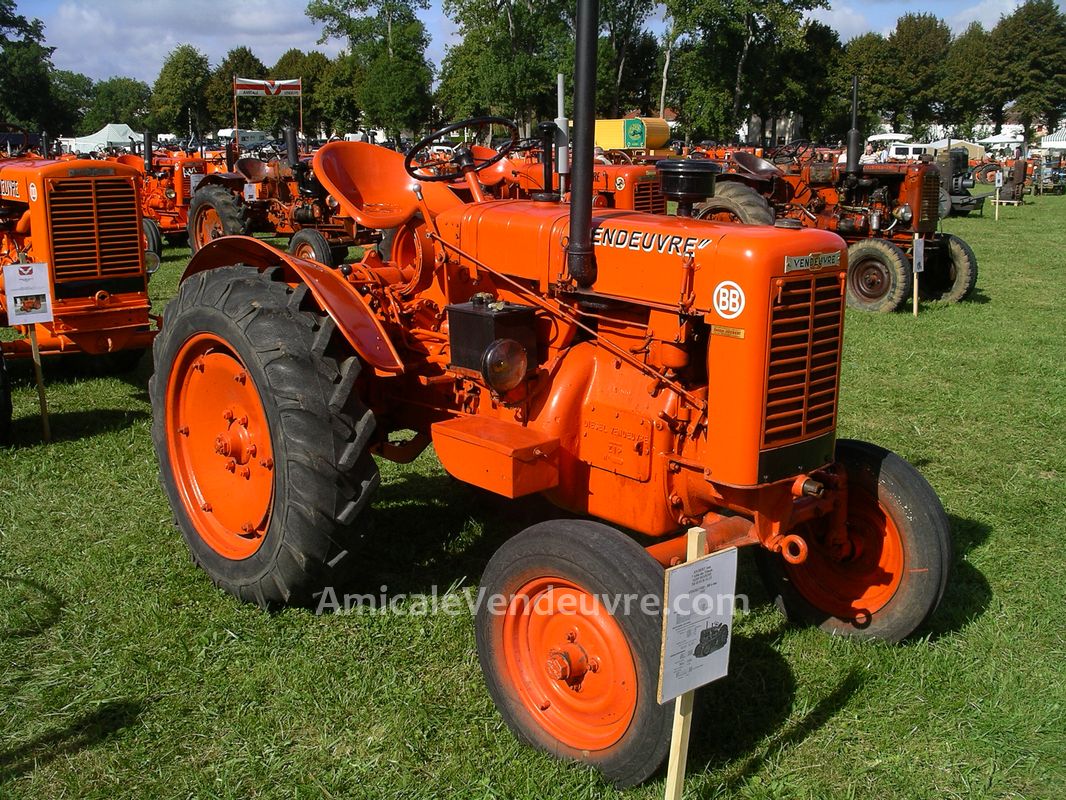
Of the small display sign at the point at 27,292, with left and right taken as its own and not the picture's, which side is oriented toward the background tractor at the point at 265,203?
back

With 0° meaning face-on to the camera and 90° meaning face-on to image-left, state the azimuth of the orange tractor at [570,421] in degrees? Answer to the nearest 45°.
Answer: approximately 315°

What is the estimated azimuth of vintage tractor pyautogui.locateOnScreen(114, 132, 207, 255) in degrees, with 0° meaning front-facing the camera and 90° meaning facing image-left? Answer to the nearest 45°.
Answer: approximately 315°

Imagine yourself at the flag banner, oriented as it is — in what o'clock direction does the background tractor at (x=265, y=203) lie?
The background tractor is roughly at 12 o'clock from the flag banner.

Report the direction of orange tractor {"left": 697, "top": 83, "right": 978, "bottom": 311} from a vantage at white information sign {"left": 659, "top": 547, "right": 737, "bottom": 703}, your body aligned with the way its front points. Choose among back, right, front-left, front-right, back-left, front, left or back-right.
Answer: back-left

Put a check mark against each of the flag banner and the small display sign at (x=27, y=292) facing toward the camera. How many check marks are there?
2

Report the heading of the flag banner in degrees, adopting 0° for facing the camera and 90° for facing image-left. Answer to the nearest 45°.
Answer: approximately 0°

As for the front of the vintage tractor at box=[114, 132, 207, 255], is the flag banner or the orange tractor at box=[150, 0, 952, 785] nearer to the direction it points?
the orange tractor

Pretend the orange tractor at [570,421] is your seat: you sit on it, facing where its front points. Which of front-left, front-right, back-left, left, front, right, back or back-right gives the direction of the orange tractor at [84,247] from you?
back

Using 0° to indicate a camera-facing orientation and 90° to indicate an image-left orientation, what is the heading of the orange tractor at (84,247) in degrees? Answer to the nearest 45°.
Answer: approximately 315°

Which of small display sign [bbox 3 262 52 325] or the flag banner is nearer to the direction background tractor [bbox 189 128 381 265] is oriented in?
the small display sign

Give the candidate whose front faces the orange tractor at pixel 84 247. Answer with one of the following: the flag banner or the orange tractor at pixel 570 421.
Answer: the flag banner

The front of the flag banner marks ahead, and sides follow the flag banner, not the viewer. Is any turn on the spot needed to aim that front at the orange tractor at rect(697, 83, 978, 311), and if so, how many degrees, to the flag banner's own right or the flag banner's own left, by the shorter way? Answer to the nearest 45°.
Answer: approximately 45° to the flag banner's own left
